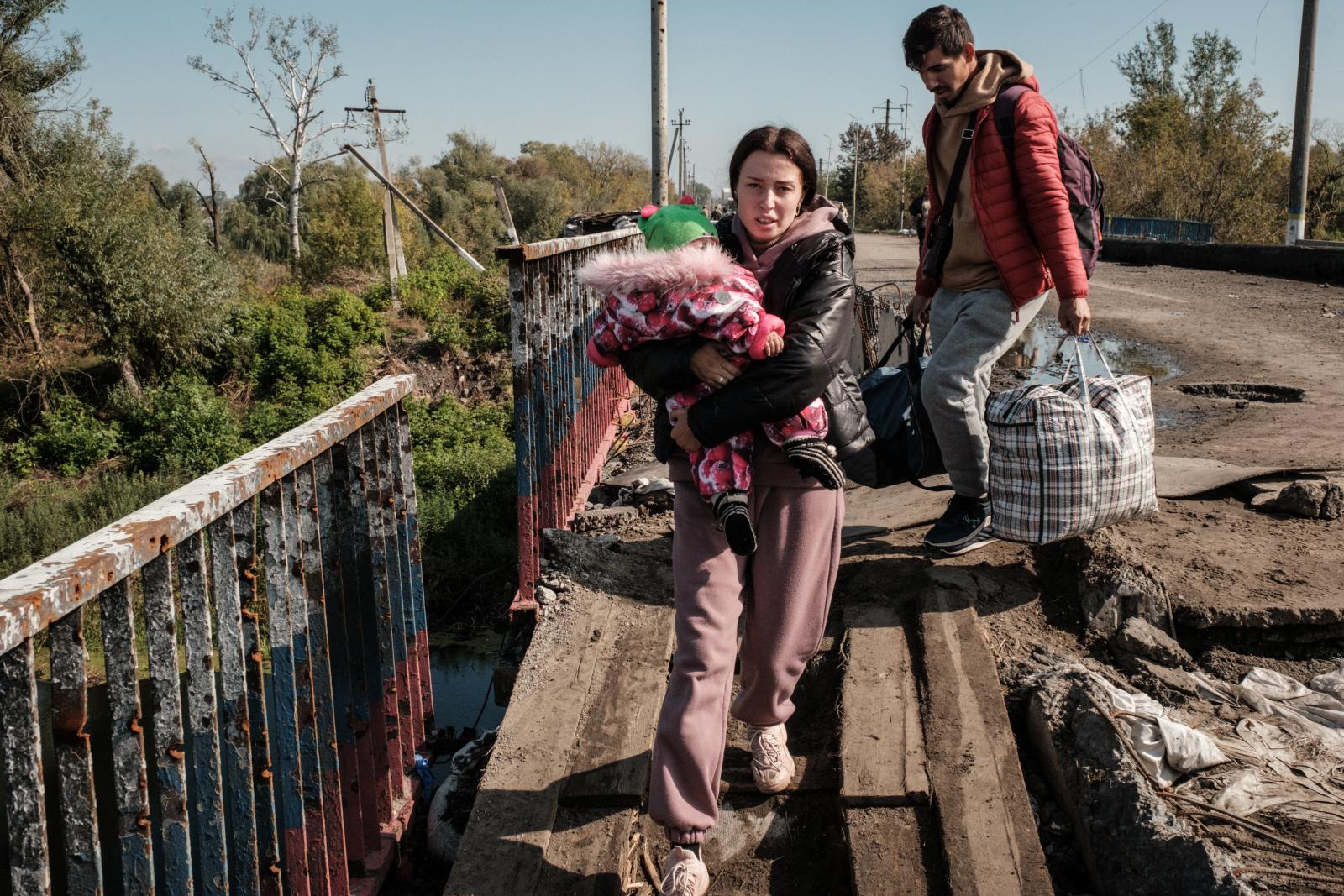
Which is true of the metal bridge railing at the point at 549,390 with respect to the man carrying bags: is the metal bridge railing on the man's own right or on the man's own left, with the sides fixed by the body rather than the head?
on the man's own right

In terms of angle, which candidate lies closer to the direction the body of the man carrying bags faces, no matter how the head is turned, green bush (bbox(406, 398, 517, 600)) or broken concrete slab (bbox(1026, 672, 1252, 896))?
the broken concrete slab

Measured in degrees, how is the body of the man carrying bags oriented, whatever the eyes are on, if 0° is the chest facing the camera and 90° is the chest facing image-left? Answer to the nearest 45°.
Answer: approximately 45°

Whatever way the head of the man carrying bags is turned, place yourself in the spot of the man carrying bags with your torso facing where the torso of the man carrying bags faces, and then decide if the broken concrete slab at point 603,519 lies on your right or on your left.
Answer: on your right

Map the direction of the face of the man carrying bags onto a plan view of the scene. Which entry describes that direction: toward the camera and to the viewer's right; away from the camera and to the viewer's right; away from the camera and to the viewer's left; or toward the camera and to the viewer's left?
toward the camera and to the viewer's left

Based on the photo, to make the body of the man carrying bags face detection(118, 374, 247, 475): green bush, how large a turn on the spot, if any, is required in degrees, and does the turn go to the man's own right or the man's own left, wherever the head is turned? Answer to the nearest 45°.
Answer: approximately 90° to the man's own right

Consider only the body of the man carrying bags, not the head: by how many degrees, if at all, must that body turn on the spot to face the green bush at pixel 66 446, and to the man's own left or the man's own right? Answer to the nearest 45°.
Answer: approximately 90° to the man's own right

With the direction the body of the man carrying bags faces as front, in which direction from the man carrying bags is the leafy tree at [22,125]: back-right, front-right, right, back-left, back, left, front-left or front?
right

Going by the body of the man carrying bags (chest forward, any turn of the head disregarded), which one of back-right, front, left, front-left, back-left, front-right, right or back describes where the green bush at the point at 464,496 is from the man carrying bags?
right

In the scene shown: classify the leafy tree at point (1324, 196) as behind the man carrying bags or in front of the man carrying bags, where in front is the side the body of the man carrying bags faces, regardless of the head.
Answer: behind
